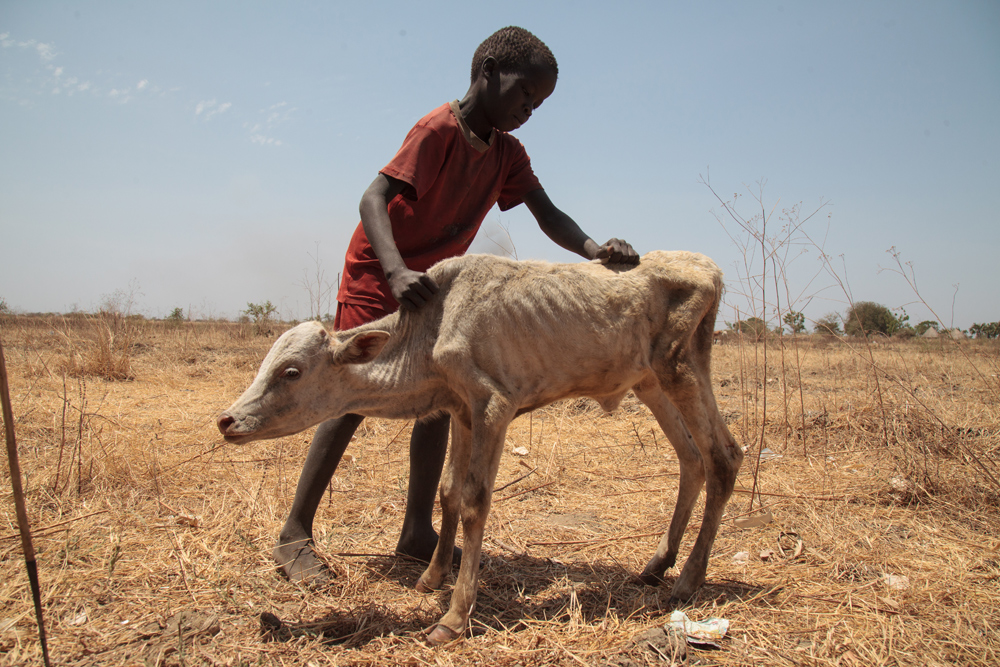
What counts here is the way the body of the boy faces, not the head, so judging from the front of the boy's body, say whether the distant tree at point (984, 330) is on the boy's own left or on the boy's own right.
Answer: on the boy's own left

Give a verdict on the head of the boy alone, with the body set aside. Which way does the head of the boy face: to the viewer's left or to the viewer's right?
to the viewer's right

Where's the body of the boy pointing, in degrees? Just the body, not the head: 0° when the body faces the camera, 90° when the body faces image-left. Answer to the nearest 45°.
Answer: approximately 315°
